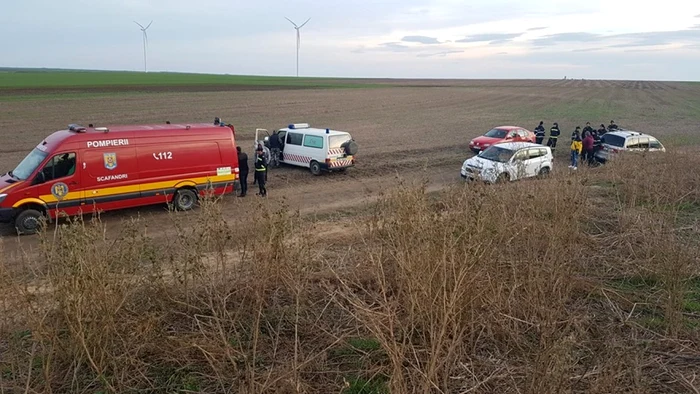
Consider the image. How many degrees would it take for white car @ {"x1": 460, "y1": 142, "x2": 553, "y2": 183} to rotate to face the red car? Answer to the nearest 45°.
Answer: approximately 135° to its right

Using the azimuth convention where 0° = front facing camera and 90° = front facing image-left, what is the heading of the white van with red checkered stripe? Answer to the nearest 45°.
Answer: approximately 135°

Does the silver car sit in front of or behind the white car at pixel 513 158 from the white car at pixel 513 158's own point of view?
behind

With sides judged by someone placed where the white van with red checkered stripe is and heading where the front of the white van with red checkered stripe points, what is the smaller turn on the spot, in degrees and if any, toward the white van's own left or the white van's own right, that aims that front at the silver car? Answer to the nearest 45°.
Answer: approximately 135° to the white van's own right

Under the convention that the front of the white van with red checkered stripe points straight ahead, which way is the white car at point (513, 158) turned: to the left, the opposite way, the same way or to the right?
to the left

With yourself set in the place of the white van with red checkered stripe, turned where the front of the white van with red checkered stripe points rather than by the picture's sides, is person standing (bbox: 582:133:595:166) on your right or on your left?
on your right

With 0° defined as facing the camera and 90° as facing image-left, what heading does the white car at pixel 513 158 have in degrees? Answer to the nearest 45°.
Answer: approximately 45°

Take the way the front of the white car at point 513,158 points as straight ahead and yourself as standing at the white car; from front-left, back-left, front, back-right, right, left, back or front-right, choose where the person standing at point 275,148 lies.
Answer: front-right

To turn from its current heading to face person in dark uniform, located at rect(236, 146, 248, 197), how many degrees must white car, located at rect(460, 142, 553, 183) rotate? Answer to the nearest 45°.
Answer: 0° — it already faces them

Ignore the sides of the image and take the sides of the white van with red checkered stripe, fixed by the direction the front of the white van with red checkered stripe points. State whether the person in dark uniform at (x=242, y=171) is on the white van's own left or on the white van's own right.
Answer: on the white van's own left

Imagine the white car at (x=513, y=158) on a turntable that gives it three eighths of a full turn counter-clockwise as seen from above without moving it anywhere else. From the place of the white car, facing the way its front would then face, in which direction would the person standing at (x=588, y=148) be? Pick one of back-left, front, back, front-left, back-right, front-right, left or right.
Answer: front-left
